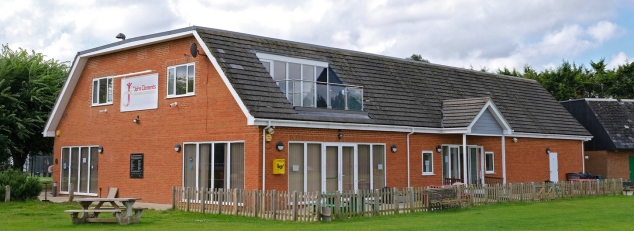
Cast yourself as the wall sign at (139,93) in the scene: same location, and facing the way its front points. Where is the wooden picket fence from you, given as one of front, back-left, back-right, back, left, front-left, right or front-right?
left

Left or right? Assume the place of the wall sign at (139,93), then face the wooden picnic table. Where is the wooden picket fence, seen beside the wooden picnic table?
left

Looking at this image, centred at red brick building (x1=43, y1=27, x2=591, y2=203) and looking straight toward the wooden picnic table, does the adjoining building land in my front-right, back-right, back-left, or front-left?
back-left

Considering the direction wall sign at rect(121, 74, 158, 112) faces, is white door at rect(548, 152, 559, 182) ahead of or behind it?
behind

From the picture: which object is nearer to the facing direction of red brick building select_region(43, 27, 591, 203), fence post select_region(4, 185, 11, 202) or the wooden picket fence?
the wooden picket fence

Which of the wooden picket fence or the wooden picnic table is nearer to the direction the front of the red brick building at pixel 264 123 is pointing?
the wooden picket fence

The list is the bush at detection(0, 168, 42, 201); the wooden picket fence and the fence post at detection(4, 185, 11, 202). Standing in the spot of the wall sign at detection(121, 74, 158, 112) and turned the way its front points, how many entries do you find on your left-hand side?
1

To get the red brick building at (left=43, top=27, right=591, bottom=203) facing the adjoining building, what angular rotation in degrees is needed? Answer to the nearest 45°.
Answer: approximately 90° to its left

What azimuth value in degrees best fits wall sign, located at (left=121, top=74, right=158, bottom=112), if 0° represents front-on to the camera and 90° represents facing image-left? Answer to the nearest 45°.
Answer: approximately 45°

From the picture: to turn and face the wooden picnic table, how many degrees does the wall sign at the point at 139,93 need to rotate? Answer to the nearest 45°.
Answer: approximately 45° to its left

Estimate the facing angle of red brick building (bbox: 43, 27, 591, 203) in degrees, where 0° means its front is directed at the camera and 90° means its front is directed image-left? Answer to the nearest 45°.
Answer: approximately 315°

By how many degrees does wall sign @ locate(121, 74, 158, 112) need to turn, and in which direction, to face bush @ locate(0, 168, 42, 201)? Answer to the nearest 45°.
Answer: approximately 45° to its right
